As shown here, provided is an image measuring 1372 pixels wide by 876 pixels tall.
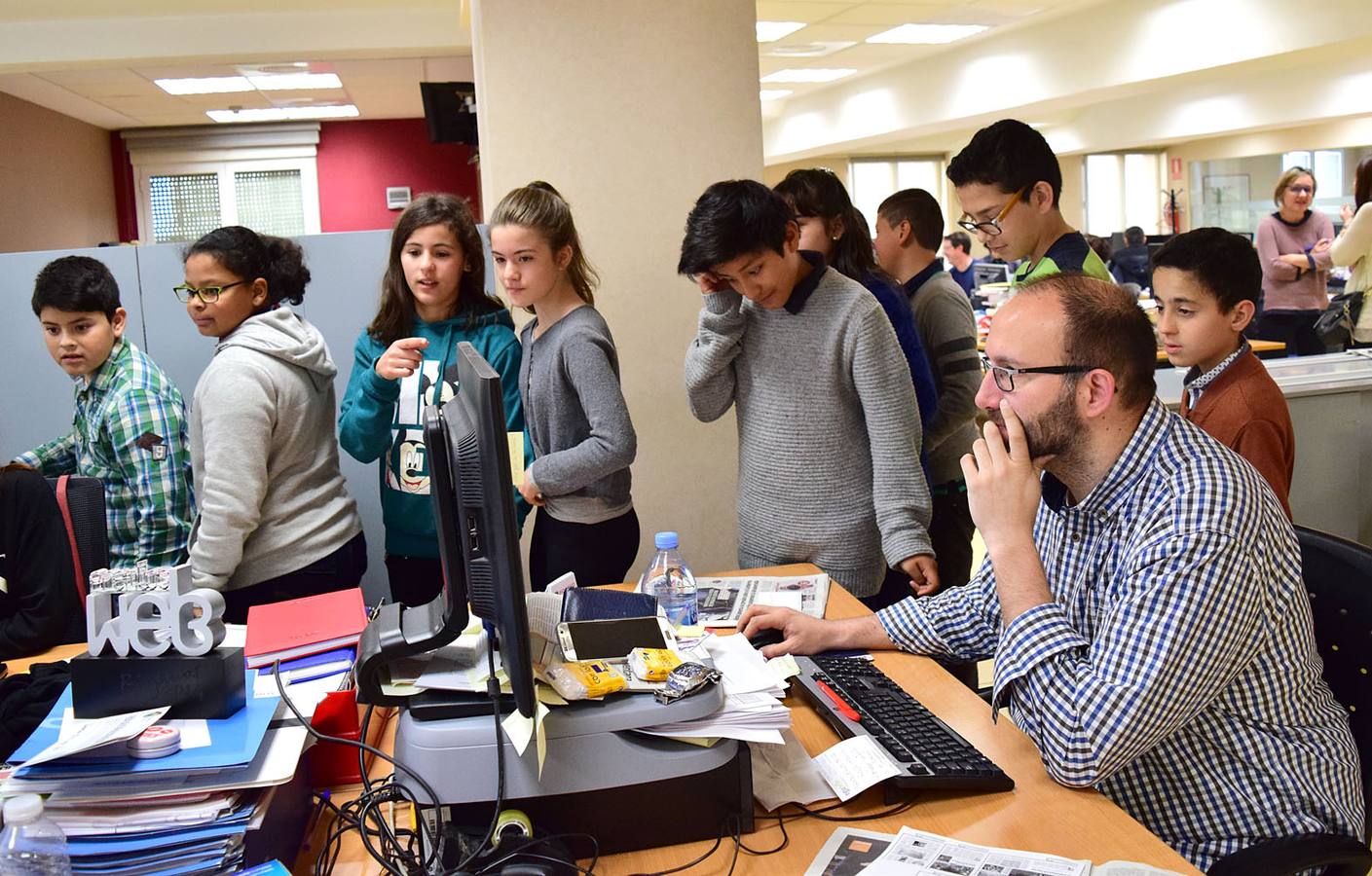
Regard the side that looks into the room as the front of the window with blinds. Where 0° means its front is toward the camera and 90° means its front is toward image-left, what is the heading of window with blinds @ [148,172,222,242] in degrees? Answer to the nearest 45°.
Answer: approximately 0°

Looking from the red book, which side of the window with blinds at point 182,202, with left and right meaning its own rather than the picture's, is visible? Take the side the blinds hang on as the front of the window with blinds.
front

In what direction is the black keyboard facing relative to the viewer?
to the viewer's right

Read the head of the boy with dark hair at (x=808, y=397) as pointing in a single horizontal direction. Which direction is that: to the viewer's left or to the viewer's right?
to the viewer's left

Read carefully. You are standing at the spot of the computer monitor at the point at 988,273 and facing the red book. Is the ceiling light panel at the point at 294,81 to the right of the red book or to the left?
right

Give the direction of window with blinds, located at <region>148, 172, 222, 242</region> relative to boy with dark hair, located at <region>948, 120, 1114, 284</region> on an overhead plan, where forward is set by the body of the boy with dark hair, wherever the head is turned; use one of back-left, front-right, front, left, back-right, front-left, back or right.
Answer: right

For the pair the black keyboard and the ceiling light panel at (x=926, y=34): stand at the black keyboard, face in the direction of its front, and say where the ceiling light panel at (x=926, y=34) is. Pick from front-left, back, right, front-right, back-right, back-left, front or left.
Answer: left
